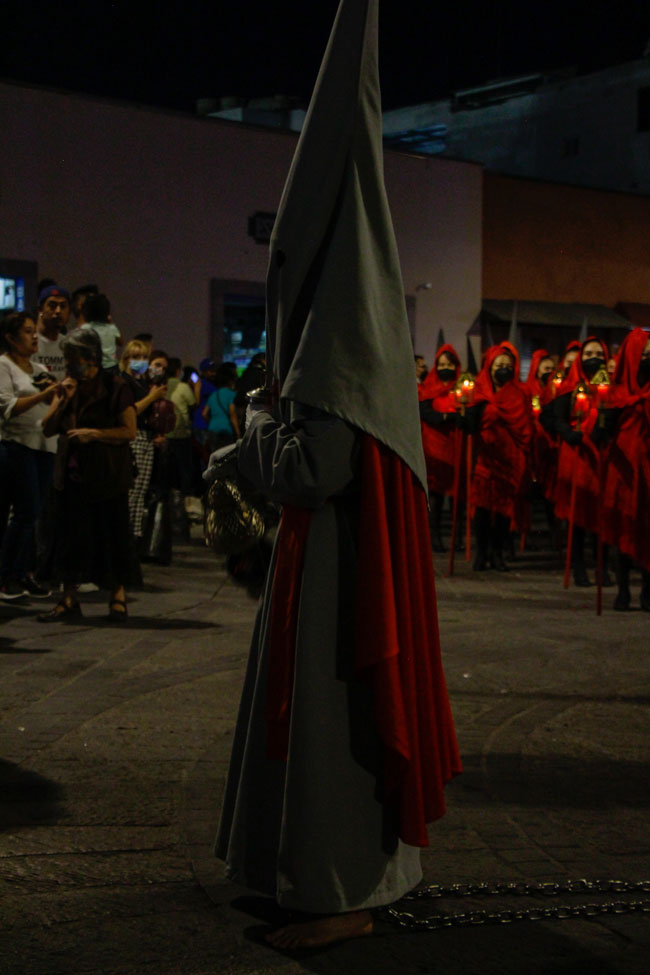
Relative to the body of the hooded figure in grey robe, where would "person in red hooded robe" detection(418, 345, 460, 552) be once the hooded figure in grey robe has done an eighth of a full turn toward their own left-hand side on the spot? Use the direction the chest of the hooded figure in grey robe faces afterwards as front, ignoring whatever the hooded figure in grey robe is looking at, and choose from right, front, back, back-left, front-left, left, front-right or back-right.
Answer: back-right

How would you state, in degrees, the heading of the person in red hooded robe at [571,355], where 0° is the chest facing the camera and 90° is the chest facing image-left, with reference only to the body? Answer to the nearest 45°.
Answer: approximately 45°

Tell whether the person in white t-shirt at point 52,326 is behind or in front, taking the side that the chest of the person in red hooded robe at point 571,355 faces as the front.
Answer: in front

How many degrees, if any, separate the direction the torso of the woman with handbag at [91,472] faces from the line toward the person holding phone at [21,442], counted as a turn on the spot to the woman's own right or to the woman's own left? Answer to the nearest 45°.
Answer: approximately 90° to the woman's own right

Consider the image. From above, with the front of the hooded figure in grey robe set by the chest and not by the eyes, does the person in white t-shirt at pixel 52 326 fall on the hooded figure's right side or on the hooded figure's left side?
on the hooded figure's right side

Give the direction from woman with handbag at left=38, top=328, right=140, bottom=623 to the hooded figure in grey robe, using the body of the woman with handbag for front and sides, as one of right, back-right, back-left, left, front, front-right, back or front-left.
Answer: front-left

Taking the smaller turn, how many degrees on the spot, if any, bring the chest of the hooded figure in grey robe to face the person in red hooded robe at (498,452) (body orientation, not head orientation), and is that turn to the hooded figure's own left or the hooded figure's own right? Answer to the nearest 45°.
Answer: approximately 90° to the hooded figure's own right

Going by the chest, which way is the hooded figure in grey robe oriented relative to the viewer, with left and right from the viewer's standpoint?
facing to the left of the viewer
